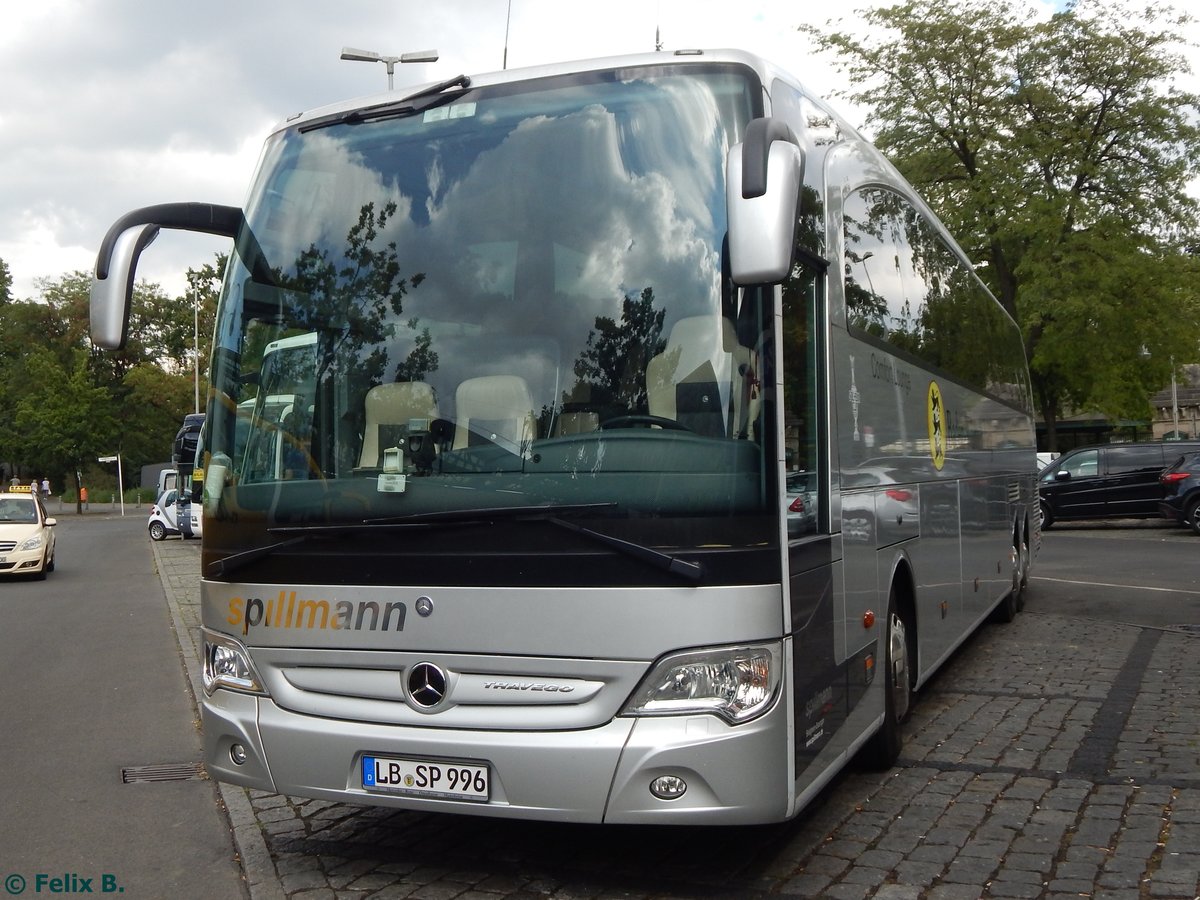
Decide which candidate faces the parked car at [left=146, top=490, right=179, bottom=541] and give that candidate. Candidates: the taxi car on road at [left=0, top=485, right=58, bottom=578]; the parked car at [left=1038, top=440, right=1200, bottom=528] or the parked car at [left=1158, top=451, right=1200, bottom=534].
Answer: the parked car at [left=1038, top=440, right=1200, bottom=528]

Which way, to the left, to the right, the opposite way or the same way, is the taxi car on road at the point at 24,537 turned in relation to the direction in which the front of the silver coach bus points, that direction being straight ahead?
the same way

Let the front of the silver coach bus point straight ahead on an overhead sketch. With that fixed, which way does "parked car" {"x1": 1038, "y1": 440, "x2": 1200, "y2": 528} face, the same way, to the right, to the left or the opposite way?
to the right

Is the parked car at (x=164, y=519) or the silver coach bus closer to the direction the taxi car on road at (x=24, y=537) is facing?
the silver coach bus

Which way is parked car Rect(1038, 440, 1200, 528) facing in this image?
to the viewer's left

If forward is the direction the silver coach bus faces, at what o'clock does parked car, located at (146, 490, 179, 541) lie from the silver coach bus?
The parked car is roughly at 4 o'clock from the silver coach bus.

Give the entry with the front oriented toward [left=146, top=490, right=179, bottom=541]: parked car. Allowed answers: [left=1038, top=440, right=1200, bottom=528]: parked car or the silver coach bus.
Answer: [left=1038, top=440, right=1200, bottom=528]: parked car

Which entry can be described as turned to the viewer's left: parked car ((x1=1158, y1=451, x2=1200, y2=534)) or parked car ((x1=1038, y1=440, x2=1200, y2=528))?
parked car ((x1=1038, y1=440, x2=1200, y2=528))

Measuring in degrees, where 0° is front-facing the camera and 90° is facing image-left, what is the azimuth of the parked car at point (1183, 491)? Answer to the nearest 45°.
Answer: approximately 225°

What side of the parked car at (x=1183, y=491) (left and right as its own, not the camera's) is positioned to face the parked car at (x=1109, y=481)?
left

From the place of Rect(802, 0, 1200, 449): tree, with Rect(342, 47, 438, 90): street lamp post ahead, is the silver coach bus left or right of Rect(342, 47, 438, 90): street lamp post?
left

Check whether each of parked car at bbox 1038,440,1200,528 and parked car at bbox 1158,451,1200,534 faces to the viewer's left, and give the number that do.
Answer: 1

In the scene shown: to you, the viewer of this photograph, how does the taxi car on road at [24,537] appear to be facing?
facing the viewer and to the left of the viewer

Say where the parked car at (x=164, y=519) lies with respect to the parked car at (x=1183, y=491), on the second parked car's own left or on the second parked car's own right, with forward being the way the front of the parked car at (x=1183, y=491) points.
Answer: on the second parked car's own left

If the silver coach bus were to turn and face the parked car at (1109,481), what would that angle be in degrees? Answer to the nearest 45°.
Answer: approximately 180°
